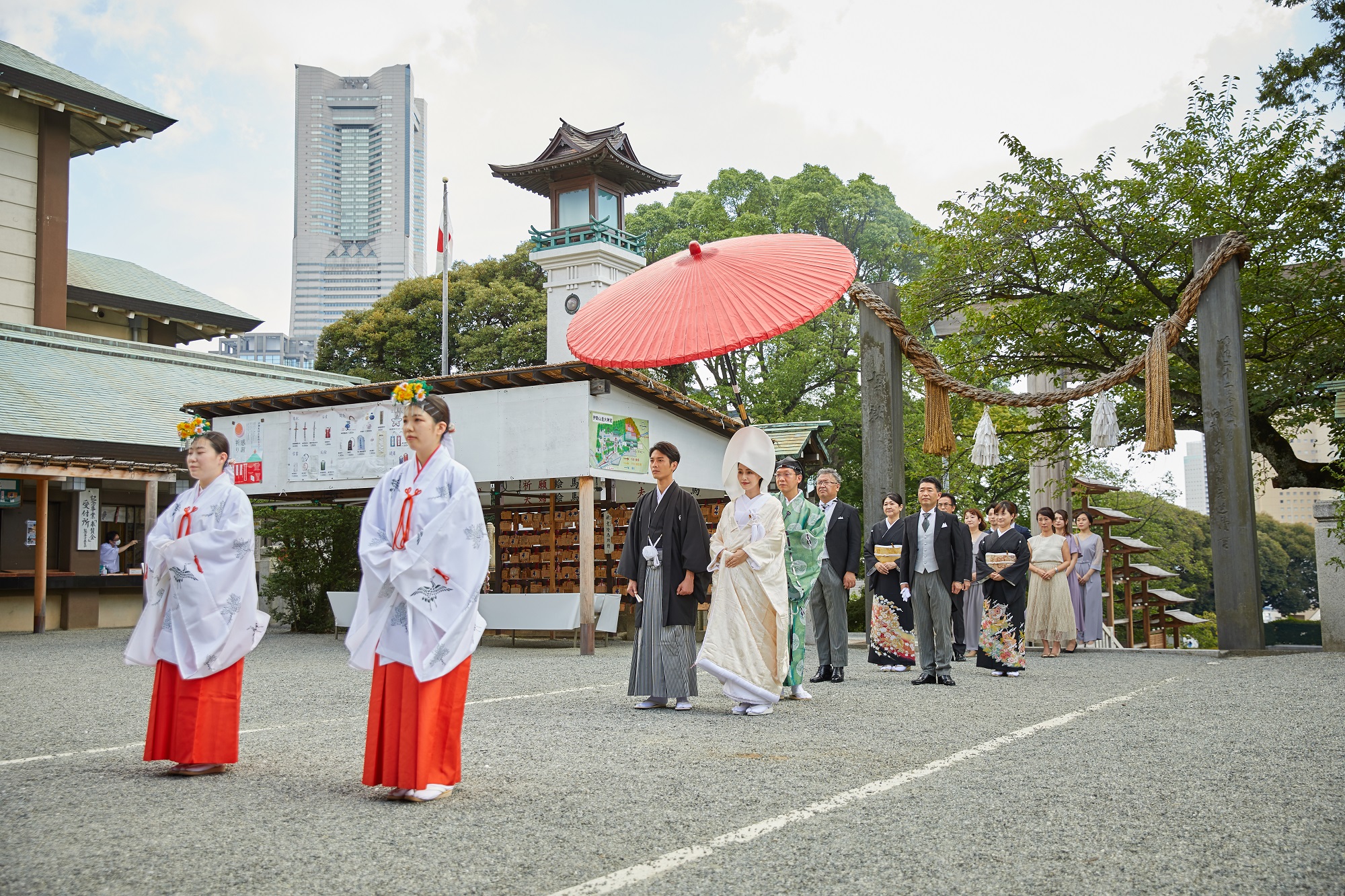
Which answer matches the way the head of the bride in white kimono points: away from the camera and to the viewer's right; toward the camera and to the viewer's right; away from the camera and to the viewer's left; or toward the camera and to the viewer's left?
toward the camera and to the viewer's left

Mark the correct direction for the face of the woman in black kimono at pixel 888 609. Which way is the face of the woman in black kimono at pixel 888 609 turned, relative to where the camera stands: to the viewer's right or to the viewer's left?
to the viewer's left

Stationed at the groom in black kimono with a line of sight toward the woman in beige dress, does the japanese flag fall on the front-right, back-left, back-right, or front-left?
front-left

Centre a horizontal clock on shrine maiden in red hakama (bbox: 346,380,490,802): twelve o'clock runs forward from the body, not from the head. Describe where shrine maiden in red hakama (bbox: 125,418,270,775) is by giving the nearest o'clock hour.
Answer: shrine maiden in red hakama (bbox: 125,418,270,775) is roughly at 3 o'clock from shrine maiden in red hakama (bbox: 346,380,490,802).

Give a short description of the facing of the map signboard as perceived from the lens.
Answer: facing the viewer and to the right of the viewer

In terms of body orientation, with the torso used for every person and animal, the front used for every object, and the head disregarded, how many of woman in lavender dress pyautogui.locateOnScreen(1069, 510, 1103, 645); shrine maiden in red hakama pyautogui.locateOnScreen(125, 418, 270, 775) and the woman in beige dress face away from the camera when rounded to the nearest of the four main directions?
0

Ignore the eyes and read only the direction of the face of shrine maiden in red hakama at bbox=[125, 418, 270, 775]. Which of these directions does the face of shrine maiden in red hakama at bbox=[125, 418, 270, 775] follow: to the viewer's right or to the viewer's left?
to the viewer's left

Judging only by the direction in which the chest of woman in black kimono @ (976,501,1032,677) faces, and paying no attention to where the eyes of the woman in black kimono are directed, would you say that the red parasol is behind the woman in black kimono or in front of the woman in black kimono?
in front

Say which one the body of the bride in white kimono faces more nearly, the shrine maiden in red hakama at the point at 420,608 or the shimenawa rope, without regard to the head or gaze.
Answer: the shrine maiden in red hakama

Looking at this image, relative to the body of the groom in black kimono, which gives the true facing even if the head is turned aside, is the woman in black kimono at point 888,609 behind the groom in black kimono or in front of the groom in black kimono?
behind

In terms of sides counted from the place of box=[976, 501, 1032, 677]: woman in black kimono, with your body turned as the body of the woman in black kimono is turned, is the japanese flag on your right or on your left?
on your right

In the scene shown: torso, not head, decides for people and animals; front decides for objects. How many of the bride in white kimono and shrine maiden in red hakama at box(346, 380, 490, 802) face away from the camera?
0

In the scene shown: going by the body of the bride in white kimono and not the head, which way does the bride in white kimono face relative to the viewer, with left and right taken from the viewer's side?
facing the viewer and to the left of the viewer

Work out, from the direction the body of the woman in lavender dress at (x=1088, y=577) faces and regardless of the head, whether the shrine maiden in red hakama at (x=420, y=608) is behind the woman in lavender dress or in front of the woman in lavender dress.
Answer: in front

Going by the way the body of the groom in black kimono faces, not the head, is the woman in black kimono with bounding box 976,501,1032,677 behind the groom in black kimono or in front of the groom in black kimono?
behind

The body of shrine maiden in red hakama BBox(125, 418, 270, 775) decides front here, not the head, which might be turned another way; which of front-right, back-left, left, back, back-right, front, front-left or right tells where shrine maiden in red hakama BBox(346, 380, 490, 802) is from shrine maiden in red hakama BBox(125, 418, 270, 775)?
left

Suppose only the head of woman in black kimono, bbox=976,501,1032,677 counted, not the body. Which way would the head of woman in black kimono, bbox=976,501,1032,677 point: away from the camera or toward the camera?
toward the camera
